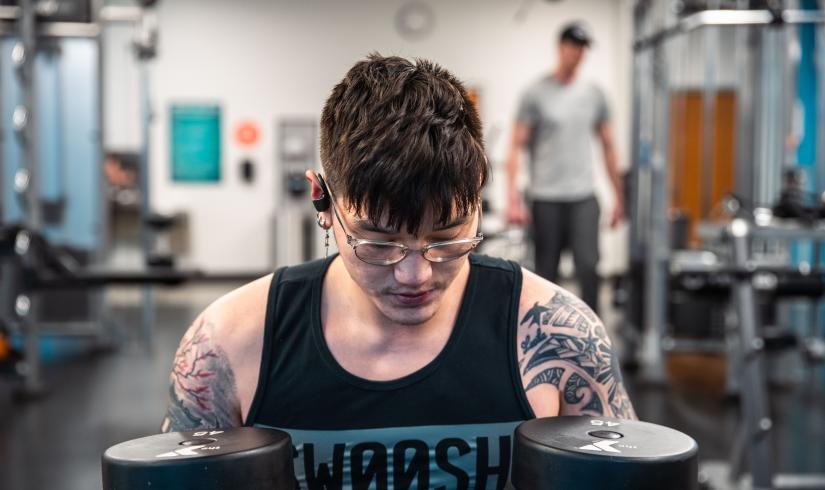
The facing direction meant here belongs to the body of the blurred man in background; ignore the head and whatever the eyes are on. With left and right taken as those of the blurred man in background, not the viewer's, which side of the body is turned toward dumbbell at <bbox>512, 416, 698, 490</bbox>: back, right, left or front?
front

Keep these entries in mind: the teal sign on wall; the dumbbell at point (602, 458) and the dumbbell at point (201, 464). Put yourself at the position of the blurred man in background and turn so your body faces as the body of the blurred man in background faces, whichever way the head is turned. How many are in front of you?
2

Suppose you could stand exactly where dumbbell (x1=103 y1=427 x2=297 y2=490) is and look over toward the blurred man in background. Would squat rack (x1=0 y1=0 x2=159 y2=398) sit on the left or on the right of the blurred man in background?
left

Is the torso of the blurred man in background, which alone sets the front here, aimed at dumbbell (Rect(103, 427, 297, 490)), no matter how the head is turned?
yes

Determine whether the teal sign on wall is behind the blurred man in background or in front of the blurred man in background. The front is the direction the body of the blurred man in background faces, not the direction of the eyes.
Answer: behind

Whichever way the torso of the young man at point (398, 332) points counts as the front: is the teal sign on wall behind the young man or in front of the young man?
behind

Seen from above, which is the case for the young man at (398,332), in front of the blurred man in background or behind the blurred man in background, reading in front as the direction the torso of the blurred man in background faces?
in front

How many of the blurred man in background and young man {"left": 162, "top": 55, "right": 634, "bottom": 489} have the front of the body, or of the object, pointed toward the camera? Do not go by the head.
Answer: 2

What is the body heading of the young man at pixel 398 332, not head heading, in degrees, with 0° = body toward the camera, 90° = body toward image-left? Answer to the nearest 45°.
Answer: approximately 0°
